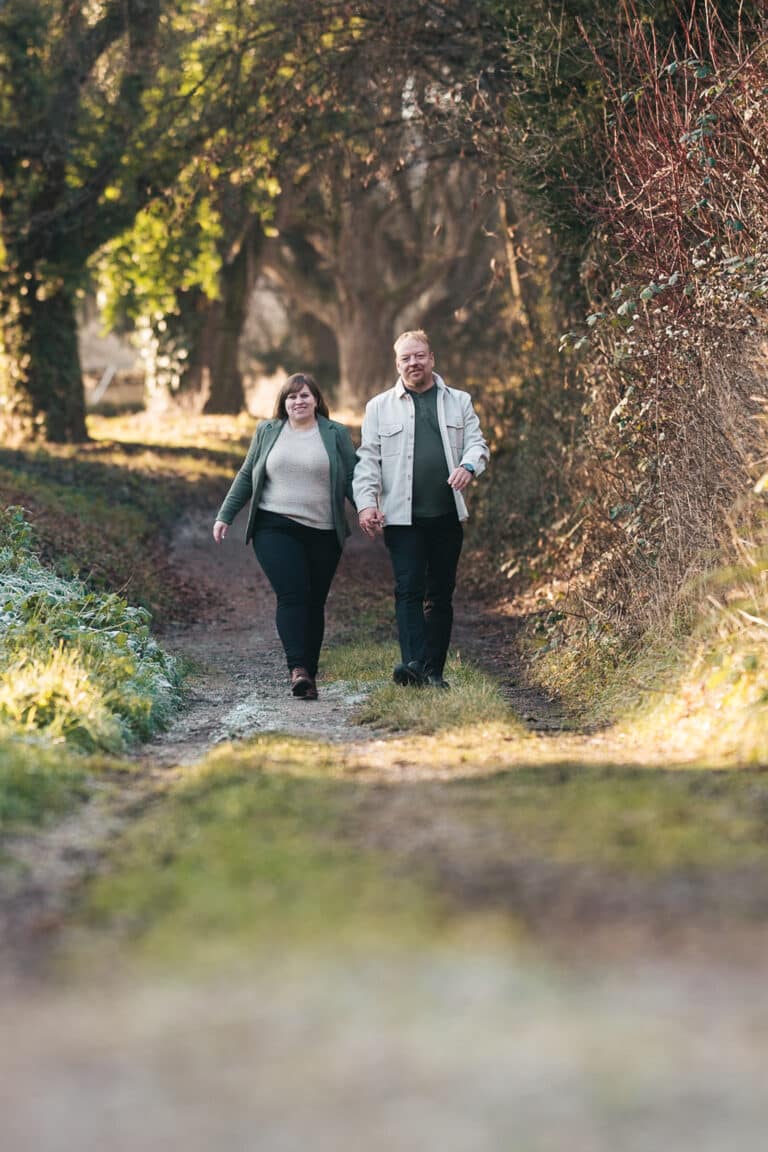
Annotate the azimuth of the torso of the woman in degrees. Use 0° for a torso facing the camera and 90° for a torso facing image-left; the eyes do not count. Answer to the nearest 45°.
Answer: approximately 0°

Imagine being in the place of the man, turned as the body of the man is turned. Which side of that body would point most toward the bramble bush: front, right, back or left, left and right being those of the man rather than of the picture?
left

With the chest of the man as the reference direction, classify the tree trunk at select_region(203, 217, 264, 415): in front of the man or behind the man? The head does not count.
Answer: behind

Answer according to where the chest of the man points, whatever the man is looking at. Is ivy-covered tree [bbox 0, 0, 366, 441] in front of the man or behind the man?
behind

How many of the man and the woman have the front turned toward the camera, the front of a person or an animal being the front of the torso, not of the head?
2

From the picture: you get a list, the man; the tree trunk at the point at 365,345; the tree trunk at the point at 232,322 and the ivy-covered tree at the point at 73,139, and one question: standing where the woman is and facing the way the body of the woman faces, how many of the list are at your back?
3

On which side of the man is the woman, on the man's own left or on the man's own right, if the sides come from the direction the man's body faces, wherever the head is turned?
on the man's own right

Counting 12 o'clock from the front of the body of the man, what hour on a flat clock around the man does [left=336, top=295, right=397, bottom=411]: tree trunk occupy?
The tree trunk is roughly at 6 o'clock from the man.

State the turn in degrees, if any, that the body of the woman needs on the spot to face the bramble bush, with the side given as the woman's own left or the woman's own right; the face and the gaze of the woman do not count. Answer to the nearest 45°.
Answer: approximately 90° to the woman's own left

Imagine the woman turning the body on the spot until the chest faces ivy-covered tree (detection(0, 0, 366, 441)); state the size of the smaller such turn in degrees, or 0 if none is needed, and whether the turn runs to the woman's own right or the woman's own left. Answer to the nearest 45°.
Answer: approximately 180°

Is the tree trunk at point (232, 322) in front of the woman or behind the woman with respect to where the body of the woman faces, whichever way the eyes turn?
behind
